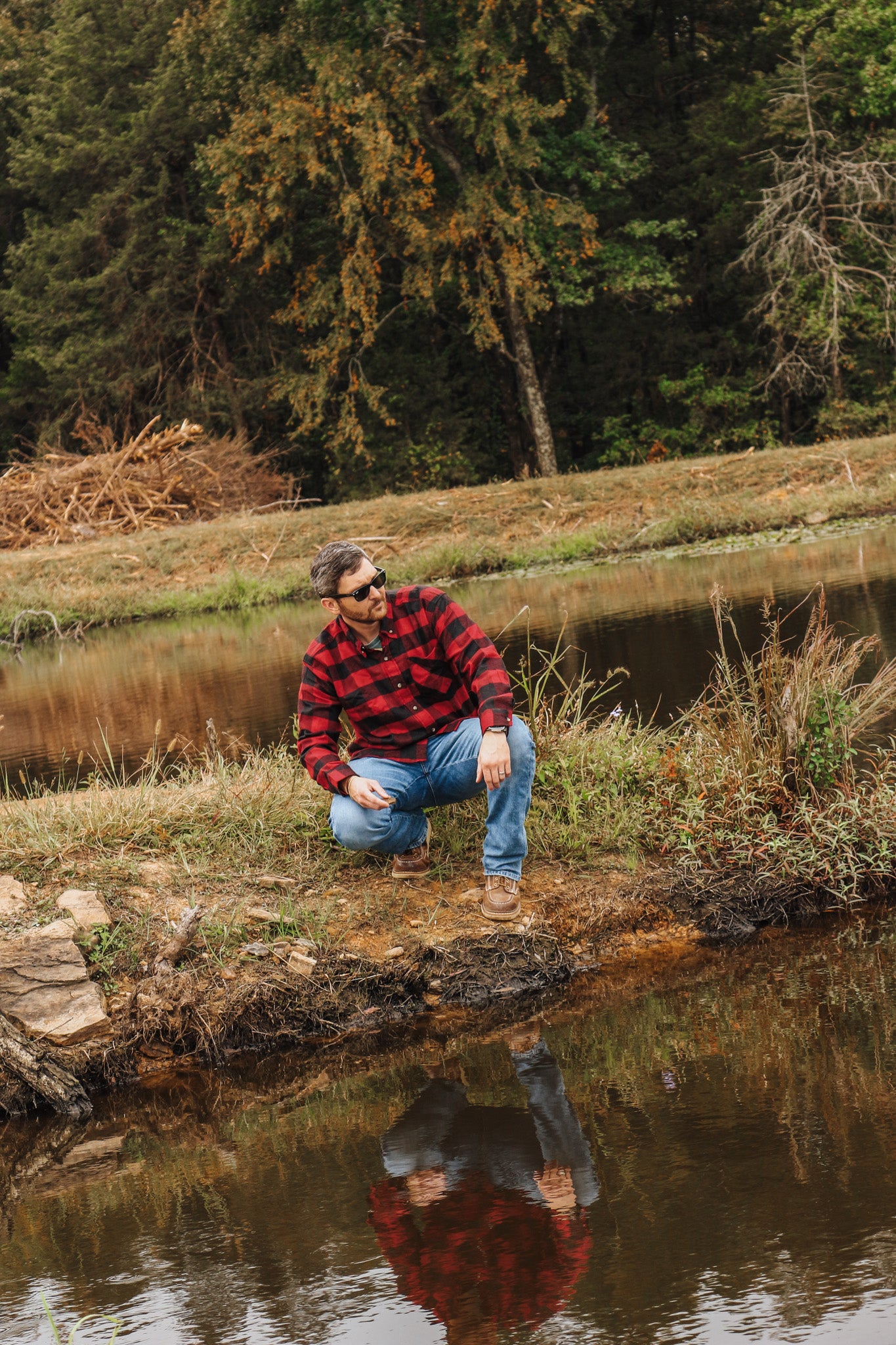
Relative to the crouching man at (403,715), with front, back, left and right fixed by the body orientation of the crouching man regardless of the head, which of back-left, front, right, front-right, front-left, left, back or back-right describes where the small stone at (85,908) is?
right

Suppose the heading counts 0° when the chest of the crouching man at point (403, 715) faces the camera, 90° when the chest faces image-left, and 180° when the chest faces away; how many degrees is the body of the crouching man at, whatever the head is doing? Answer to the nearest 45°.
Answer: approximately 0°

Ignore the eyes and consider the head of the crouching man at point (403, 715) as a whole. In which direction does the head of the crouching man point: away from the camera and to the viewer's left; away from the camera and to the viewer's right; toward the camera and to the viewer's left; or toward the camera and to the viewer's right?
toward the camera and to the viewer's right

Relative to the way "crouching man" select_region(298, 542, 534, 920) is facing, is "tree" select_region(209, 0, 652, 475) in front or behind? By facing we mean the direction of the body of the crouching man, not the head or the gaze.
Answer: behind

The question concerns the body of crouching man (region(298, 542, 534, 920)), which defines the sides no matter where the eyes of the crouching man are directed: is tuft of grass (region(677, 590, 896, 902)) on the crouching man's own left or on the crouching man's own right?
on the crouching man's own left

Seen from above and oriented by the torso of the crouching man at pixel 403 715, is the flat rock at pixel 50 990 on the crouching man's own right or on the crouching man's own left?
on the crouching man's own right

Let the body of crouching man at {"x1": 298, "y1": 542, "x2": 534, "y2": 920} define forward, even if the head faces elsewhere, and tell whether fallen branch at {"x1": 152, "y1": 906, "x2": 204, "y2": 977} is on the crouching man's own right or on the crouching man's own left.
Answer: on the crouching man's own right

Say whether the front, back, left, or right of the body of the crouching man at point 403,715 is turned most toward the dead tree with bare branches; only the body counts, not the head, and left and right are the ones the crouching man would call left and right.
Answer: back

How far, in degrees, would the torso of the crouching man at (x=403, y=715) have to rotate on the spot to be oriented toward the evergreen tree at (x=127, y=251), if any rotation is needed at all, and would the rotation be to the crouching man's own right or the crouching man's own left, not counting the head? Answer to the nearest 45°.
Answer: approximately 180°
